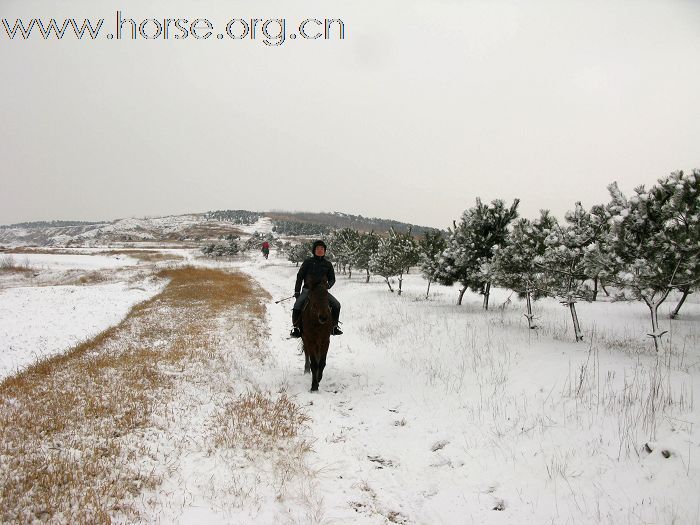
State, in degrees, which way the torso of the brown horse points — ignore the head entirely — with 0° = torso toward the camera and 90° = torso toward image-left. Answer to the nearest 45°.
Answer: approximately 0°

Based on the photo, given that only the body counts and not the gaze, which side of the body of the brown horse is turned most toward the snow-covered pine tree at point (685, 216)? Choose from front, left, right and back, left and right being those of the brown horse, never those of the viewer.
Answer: left

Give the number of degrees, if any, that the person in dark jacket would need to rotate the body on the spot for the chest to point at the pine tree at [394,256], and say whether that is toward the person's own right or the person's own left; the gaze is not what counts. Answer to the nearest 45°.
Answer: approximately 180°

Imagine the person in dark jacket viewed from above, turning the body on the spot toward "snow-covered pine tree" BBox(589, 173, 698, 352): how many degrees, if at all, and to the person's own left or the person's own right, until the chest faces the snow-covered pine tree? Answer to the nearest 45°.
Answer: approximately 90° to the person's own left

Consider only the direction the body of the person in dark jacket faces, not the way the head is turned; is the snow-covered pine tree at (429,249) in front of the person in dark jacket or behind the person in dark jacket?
behind

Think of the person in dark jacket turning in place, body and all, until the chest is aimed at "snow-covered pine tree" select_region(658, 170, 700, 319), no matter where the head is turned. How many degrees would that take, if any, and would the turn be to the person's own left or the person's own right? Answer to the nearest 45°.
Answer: approximately 90° to the person's own left

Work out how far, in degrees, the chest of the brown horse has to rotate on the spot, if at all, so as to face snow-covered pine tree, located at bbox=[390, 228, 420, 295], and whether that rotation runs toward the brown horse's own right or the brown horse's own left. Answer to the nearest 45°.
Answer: approximately 180°

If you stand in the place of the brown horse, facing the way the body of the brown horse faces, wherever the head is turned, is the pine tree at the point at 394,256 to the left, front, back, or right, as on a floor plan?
back

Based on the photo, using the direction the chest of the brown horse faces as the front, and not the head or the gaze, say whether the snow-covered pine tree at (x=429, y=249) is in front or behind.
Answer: behind
